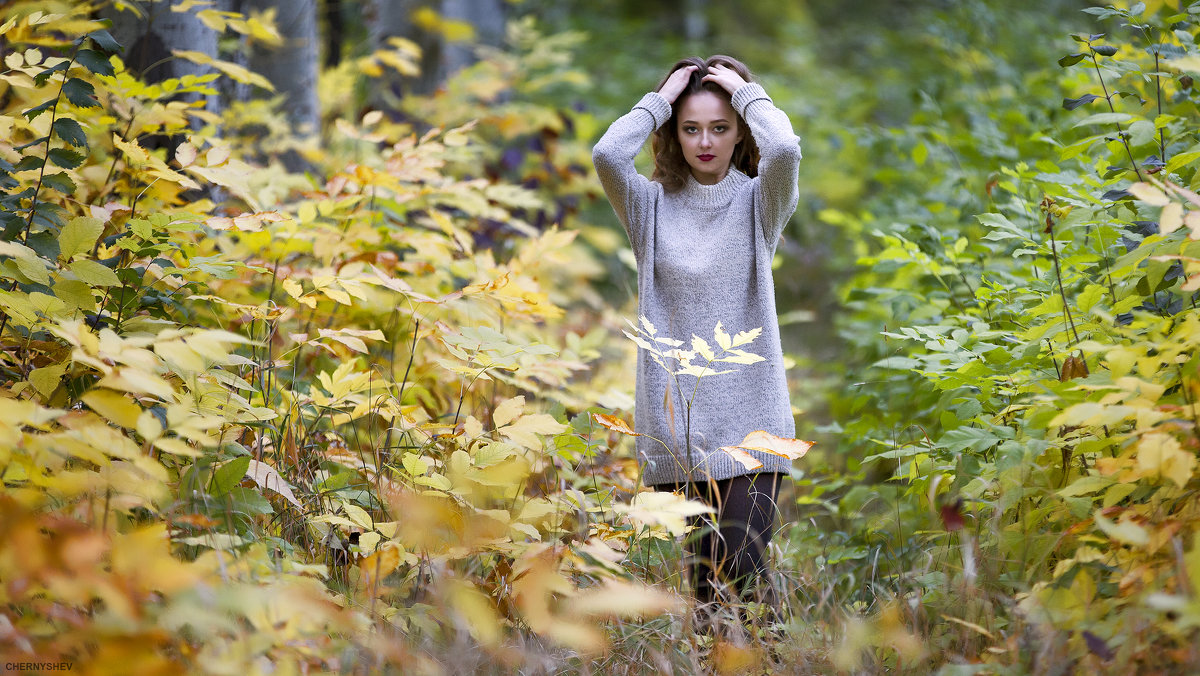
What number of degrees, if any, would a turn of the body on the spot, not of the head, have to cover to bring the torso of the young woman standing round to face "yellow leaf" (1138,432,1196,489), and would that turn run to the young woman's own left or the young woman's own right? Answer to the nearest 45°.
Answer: approximately 45° to the young woman's own left

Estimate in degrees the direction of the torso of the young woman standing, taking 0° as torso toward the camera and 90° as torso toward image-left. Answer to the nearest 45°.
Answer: approximately 0°

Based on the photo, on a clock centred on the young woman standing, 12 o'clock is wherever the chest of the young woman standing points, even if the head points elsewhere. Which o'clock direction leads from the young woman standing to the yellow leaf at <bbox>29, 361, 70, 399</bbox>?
The yellow leaf is roughly at 2 o'clock from the young woman standing.

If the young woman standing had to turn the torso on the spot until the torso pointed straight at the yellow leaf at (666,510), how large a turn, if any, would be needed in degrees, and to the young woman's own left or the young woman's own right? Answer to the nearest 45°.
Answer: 0° — they already face it

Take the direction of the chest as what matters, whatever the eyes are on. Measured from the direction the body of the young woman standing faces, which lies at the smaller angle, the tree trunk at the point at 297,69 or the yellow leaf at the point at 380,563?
the yellow leaf

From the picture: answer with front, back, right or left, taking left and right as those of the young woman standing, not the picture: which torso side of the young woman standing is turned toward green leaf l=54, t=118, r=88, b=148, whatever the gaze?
right

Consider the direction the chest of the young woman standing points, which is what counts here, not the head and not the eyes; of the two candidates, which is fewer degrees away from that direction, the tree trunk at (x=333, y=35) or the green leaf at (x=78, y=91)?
the green leaf

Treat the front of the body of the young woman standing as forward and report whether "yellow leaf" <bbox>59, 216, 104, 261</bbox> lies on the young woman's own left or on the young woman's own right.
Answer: on the young woman's own right

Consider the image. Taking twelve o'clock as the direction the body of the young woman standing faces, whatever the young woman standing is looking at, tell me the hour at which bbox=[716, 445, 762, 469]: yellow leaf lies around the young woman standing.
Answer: The yellow leaf is roughly at 12 o'clock from the young woman standing.

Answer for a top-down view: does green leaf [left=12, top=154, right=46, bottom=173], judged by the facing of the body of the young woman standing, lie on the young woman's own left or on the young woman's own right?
on the young woman's own right

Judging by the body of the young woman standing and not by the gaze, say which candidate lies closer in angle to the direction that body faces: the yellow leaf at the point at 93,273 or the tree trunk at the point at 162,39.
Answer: the yellow leaf

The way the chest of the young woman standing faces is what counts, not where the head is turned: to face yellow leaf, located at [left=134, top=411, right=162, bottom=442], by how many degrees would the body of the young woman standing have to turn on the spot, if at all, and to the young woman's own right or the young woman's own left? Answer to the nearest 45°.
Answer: approximately 45° to the young woman's own right

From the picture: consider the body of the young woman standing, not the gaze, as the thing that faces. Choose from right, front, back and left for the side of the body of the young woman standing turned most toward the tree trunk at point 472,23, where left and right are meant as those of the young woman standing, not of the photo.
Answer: back

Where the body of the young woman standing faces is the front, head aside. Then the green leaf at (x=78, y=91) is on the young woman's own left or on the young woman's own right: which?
on the young woman's own right
